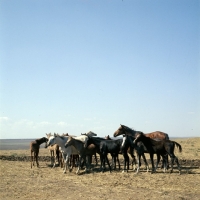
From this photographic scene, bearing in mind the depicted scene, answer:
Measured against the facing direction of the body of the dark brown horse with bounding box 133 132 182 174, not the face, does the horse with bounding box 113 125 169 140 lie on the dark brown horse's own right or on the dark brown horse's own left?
on the dark brown horse's own right

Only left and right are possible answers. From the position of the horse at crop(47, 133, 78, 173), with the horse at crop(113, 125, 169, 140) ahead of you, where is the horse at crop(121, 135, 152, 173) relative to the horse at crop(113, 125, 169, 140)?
right

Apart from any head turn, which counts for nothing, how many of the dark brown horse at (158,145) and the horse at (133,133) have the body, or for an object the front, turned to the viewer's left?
2

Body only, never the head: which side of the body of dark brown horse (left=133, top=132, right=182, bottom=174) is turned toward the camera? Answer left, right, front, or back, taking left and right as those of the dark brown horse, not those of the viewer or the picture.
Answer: left

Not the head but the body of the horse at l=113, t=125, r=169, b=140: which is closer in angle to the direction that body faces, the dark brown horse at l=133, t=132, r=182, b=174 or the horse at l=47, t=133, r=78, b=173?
the horse

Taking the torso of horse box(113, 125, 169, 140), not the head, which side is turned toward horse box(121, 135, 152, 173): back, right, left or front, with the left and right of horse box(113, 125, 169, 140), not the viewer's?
left

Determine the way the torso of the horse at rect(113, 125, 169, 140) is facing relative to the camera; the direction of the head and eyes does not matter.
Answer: to the viewer's left
